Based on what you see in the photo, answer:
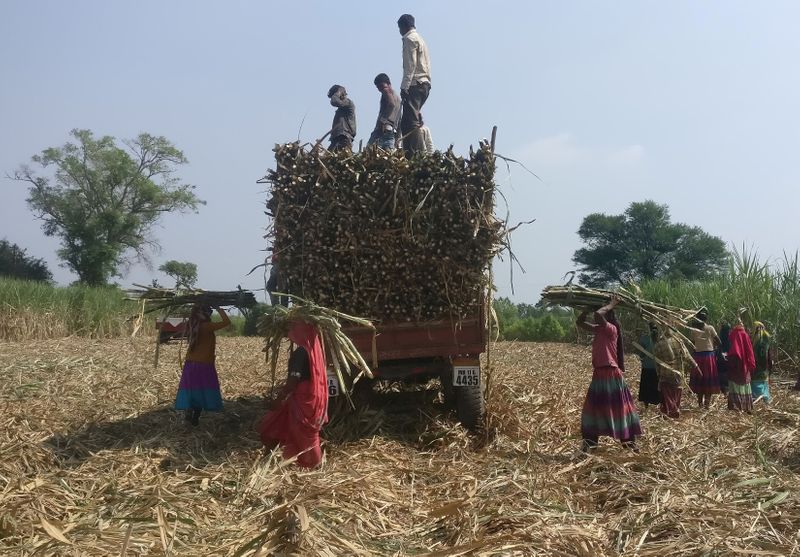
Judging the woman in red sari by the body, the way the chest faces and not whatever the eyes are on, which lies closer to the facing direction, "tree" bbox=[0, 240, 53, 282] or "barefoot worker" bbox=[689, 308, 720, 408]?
the tree

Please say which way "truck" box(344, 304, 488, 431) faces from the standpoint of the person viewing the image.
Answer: facing away from the viewer

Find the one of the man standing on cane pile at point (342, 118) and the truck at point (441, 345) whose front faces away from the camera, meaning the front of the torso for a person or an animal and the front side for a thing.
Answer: the truck

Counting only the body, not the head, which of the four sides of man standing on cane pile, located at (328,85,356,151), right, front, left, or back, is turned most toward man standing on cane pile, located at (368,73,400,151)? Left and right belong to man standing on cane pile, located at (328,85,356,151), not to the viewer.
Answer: back

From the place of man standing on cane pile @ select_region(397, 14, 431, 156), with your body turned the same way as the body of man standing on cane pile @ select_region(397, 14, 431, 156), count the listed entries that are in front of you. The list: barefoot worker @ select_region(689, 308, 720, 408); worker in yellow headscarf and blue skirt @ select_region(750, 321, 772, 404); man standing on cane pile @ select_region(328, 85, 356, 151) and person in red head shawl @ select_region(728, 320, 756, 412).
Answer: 1

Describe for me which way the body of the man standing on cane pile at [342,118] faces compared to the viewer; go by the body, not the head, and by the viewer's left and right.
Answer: facing to the left of the viewer

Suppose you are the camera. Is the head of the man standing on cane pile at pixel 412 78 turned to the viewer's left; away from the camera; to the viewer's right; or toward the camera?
to the viewer's left
